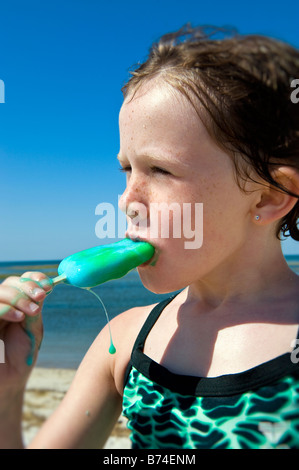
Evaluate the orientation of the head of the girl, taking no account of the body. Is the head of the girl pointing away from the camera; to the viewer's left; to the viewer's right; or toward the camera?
to the viewer's left

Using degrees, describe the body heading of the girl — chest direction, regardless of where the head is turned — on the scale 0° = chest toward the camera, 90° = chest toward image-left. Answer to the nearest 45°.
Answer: approximately 45°
